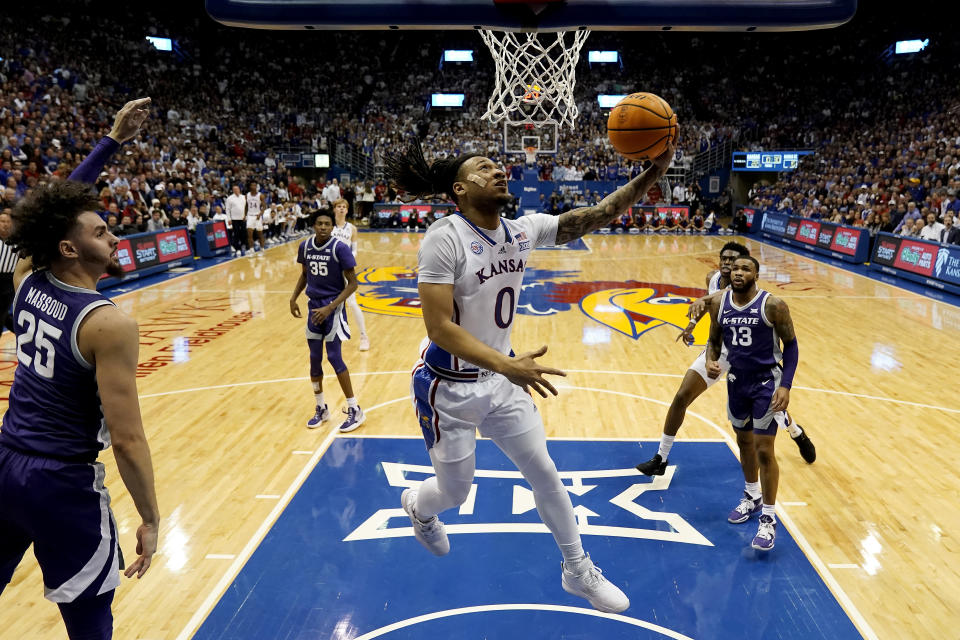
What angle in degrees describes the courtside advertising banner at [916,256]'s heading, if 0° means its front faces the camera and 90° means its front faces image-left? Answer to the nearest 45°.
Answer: approximately 45°

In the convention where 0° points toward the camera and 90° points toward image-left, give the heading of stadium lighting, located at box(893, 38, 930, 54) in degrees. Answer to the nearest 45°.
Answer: approximately 0°

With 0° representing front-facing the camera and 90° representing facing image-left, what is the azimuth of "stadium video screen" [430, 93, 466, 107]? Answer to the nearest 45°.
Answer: approximately 0°

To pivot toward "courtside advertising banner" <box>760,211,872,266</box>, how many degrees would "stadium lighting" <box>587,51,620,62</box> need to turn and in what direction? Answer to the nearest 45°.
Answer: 0° — it already faces it

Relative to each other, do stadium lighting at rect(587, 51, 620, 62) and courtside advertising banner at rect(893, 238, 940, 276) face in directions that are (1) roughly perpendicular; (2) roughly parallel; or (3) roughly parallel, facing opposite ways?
roughly perpendicular

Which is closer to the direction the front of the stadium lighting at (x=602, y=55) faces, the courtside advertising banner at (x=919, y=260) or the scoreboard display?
the courtside advertising banner

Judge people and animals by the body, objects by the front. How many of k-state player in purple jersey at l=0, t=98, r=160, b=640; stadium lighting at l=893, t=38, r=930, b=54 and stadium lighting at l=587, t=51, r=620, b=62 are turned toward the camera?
2

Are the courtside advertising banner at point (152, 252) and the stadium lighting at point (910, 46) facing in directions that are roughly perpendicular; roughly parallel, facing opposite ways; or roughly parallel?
roughly perpendicular

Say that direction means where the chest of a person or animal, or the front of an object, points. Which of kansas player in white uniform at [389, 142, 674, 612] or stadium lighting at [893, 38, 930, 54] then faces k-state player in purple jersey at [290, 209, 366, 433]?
the stadium lighting

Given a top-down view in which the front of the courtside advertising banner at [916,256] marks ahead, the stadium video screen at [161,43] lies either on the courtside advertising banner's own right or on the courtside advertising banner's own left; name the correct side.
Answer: on the courtside advertising banner's own right

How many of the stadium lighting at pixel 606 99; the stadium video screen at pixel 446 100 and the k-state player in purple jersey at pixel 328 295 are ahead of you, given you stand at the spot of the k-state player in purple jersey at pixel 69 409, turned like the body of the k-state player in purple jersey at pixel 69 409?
3
